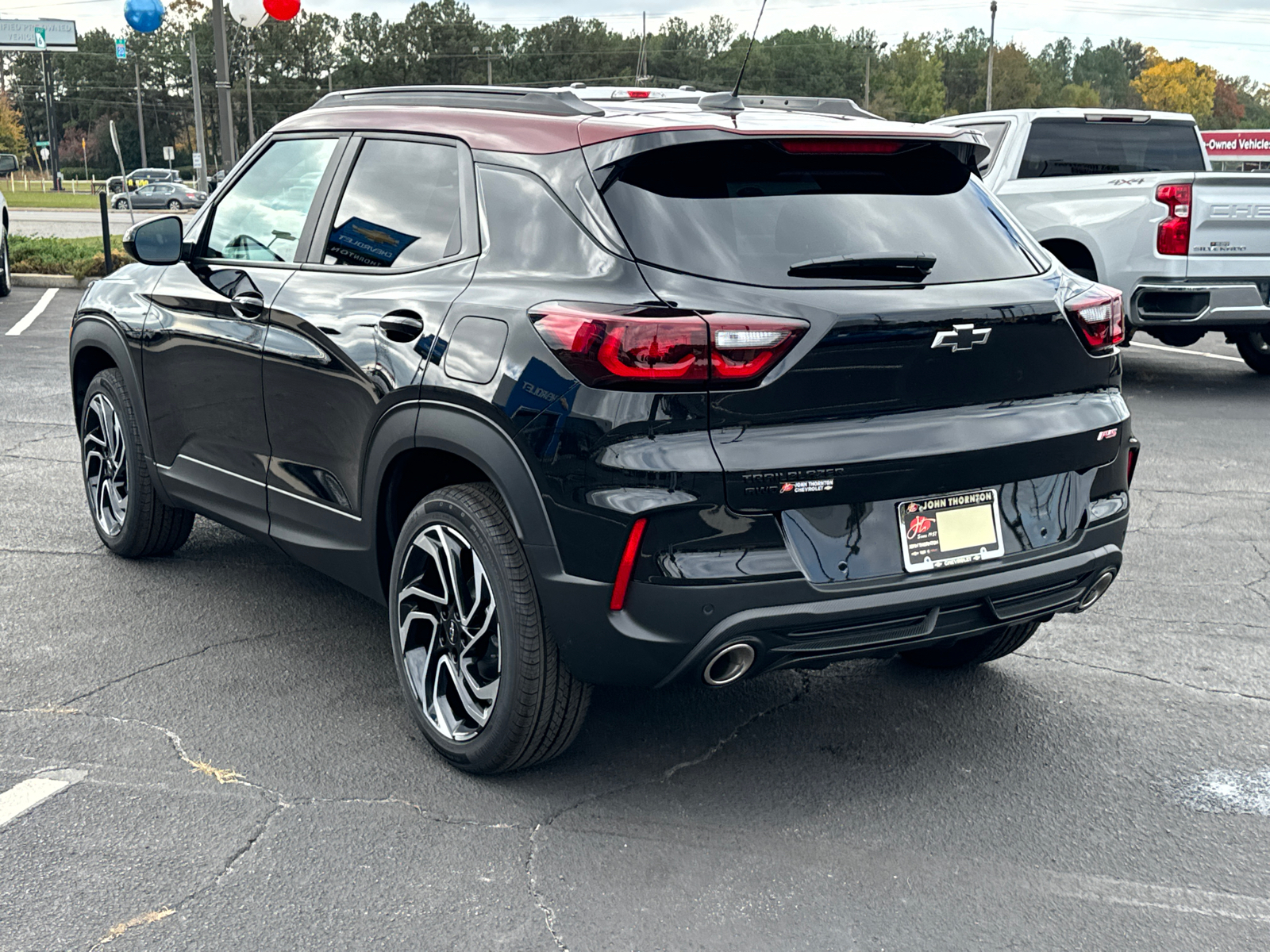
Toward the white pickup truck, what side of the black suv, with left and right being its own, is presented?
right

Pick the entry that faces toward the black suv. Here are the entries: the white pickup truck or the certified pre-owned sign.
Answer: the certified pre-owned sign

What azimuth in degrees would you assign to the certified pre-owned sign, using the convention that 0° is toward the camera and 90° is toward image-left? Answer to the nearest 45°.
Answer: approximately 0°

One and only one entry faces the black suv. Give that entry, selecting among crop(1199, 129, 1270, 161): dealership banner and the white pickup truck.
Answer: the dealership banner

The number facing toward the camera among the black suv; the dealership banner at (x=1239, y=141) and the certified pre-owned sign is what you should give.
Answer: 2
